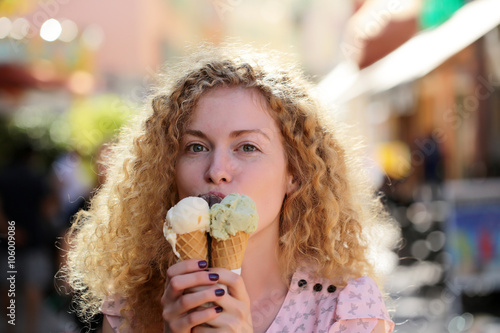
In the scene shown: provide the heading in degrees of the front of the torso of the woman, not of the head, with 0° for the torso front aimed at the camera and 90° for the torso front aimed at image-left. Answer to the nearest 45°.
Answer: approximately 0°

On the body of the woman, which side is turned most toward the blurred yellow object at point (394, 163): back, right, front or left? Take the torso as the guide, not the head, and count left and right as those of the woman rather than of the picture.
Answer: back
